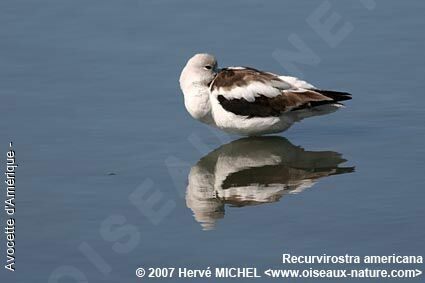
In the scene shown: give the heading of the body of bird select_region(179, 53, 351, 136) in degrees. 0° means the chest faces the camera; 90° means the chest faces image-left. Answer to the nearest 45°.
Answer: approximately 90°
